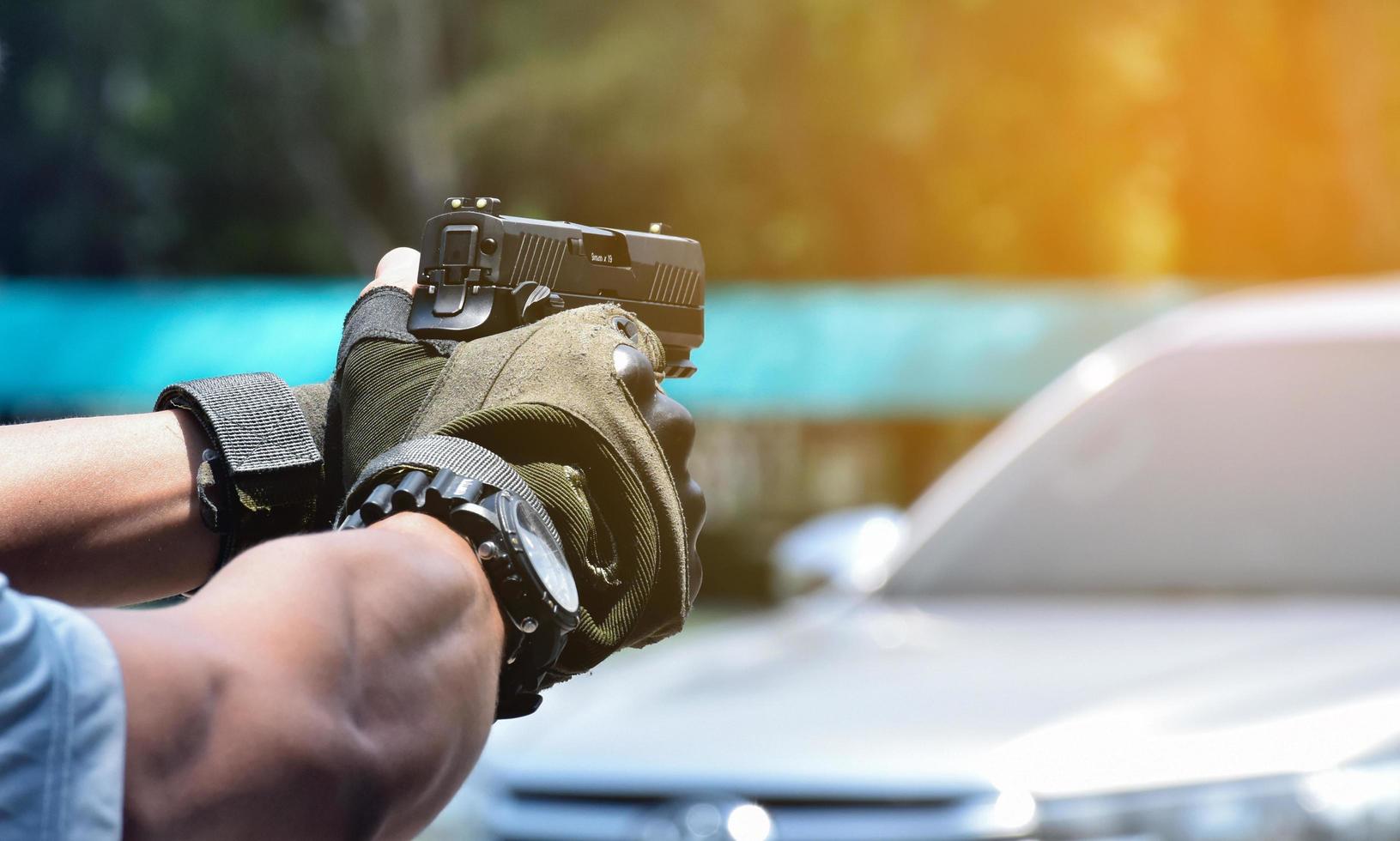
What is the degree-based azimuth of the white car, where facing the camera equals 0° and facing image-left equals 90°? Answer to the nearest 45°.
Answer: approximately 45°
